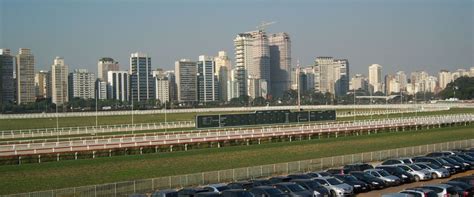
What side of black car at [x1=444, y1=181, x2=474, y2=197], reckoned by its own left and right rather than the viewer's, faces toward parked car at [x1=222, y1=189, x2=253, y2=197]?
left
